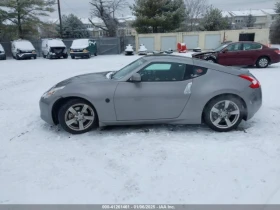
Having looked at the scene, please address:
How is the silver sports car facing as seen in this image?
to the viewer's left

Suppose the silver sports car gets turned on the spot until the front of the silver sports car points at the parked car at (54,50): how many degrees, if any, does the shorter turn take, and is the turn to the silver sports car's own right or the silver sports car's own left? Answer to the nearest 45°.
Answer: approximately 45° to the silver sports car's own right

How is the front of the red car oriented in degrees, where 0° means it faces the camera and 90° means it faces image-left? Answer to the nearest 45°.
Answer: approximately 90°

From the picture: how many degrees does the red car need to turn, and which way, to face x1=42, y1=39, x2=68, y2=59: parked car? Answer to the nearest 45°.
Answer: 0° — it already faces it

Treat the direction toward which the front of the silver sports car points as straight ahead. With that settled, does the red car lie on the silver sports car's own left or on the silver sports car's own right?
on the silver sports car's own right

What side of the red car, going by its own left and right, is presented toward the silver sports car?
left

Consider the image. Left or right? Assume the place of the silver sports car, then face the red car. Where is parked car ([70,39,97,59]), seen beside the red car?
left

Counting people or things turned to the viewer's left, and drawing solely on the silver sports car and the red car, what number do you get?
2

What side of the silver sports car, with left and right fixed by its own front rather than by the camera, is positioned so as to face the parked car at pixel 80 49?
right

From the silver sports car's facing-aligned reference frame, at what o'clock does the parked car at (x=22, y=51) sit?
The parked car is roughly at 2 o'clock from the silver sports car.
